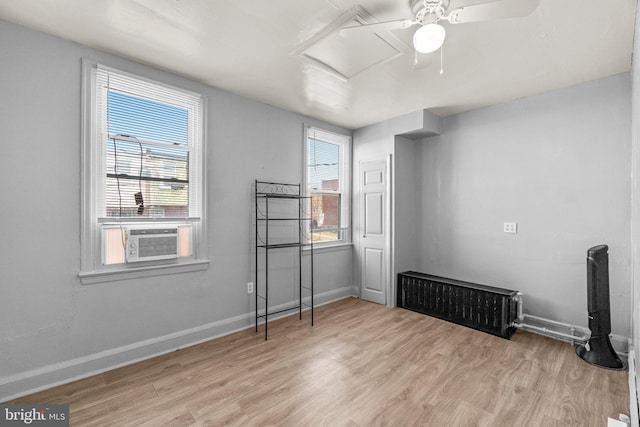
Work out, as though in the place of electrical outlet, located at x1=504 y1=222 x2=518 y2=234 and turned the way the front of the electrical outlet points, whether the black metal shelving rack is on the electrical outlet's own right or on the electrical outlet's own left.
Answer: on the electrical outlet's own right

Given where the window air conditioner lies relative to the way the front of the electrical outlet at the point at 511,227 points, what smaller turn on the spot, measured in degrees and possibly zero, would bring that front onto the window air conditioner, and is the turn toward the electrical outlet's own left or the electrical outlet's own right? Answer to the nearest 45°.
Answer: approximately 45° to the electrical outlet's own right

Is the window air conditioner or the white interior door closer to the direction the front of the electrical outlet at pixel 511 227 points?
the window air conditioner

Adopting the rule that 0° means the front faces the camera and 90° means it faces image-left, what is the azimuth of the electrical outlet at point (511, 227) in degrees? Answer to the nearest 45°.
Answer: approximately 0°

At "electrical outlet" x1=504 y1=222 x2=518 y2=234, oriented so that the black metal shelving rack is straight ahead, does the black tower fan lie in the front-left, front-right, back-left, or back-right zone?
back-left

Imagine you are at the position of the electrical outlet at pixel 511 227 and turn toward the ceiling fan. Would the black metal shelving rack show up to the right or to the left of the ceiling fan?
right

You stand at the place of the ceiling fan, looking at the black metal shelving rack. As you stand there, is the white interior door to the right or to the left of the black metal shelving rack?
right

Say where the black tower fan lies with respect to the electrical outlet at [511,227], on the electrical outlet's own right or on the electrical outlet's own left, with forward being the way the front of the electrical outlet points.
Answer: on the electrical outlet's own left

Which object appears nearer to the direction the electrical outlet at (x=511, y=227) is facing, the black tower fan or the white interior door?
the black tower fan

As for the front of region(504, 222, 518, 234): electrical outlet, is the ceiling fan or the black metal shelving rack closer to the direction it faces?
the ceiling fan
